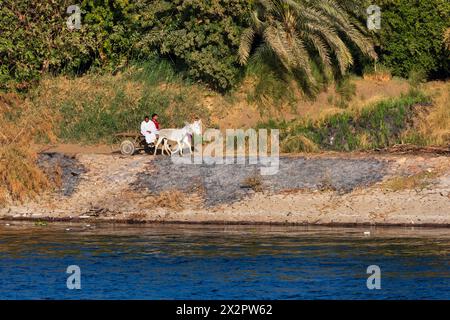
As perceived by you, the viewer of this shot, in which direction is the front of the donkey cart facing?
facing to the right of the viewer

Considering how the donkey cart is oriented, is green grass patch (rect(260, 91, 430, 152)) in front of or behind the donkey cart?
in front

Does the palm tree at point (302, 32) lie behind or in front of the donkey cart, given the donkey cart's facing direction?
in front

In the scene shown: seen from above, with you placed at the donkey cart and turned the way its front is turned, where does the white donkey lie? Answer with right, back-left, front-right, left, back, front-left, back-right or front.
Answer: front-right
